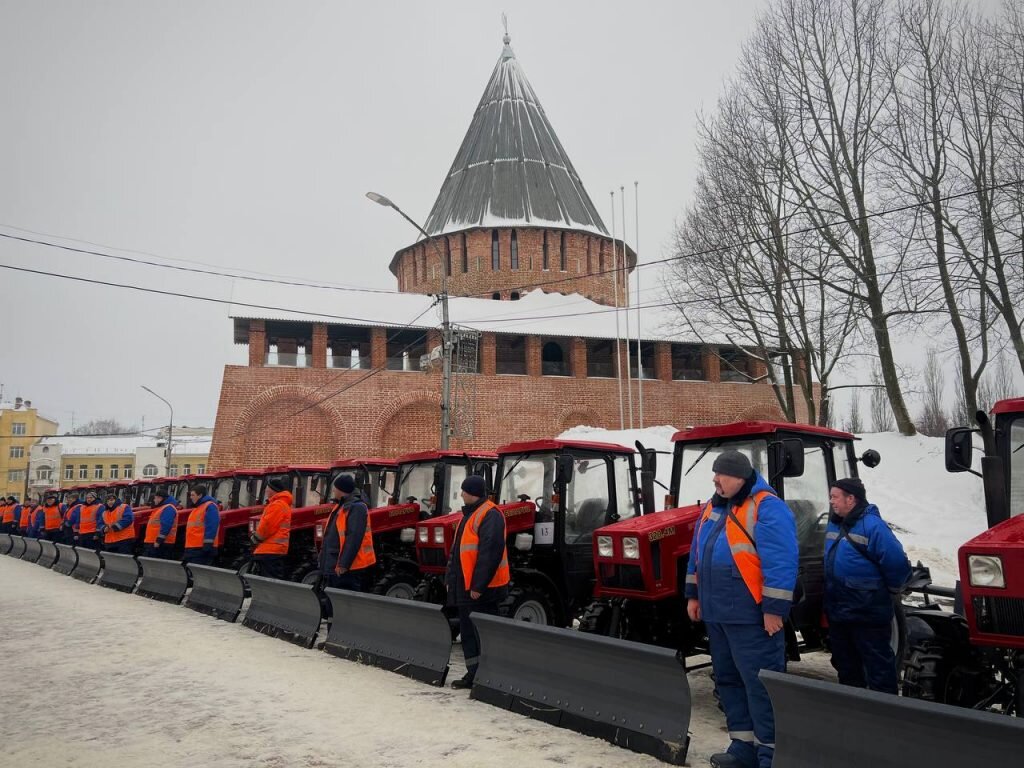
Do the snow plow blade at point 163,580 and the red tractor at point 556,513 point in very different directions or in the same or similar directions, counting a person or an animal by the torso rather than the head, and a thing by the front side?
same or similar directions

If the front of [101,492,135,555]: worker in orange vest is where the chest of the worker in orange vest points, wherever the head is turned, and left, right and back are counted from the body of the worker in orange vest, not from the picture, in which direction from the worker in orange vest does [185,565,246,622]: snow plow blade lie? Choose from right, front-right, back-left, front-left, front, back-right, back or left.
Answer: front-left

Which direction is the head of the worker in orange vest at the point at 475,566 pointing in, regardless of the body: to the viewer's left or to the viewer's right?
to the viewer's left

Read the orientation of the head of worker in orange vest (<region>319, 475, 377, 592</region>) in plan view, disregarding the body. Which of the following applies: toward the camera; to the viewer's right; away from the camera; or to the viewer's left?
to the viewer's left

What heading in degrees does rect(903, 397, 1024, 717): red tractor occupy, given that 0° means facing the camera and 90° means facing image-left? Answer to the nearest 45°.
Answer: approximately 45°

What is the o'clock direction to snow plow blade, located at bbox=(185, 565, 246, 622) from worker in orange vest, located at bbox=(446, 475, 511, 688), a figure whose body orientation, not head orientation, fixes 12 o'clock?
The snow plow blade is roughly at 2 o'clock from the worker in orange vest.

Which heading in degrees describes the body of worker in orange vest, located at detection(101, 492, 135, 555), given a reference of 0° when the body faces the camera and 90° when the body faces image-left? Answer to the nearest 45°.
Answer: approximately 45°

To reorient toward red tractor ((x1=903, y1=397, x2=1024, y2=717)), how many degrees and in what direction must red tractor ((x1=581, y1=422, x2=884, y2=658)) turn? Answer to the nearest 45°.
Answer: approximately 90° to its left

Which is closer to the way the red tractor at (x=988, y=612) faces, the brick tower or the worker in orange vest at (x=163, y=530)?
the worker in orange vest

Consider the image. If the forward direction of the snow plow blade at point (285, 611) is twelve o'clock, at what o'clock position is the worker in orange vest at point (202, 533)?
The worker in orange vest is roughly at 4 o'clock from the snow plow blade.

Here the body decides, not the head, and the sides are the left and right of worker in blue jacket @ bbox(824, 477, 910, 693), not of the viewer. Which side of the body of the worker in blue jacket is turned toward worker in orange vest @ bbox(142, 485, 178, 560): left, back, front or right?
right

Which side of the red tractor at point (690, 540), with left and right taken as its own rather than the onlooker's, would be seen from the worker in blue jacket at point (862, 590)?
left

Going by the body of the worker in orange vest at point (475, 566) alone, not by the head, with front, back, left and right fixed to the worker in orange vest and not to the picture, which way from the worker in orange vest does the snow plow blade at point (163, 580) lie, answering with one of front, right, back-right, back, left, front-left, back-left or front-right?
front-right
